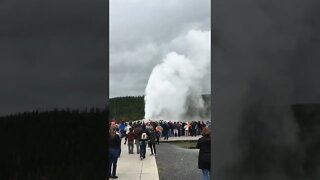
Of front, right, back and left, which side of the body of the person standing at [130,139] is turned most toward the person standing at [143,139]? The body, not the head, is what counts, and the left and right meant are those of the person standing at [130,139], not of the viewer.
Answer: back

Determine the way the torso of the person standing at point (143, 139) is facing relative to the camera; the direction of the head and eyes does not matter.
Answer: away from the camera

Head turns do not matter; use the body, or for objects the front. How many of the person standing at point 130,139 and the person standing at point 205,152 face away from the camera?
2

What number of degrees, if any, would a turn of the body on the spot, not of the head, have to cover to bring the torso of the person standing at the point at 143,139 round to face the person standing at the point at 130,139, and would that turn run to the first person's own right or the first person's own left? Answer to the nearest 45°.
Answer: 0° — they already face them

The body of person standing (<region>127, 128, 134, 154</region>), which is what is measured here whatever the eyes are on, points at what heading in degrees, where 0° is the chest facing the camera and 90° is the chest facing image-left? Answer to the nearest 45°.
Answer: approximately 180°

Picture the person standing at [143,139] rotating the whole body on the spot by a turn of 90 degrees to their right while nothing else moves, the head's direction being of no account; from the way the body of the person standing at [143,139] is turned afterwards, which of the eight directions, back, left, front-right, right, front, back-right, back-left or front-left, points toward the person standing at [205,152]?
right

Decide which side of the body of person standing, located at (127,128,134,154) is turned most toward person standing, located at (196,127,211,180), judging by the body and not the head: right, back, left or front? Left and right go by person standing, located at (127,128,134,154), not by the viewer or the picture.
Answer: back

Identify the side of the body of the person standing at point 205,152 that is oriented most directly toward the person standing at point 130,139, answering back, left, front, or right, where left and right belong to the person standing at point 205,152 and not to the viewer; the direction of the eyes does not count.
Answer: front

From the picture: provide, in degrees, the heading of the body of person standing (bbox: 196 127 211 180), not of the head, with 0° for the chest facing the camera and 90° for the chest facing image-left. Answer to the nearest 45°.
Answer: approximately 180°
